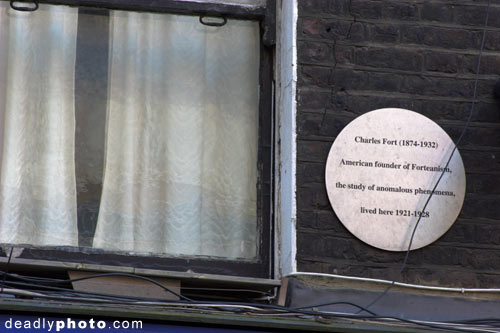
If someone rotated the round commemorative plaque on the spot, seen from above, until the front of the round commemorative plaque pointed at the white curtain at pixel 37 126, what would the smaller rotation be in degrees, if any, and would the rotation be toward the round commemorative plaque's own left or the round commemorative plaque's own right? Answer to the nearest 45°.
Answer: approximately 90° to the round commemorative plaque's own right

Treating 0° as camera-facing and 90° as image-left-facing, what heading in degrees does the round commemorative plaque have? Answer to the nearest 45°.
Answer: approximately 0°

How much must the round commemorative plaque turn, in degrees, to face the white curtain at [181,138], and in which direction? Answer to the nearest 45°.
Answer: approximately 90° to its right

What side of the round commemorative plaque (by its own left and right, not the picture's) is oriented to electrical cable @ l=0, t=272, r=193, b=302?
right

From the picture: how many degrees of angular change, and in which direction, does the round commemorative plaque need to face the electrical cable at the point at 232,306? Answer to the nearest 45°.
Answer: approximately 45° to its right
